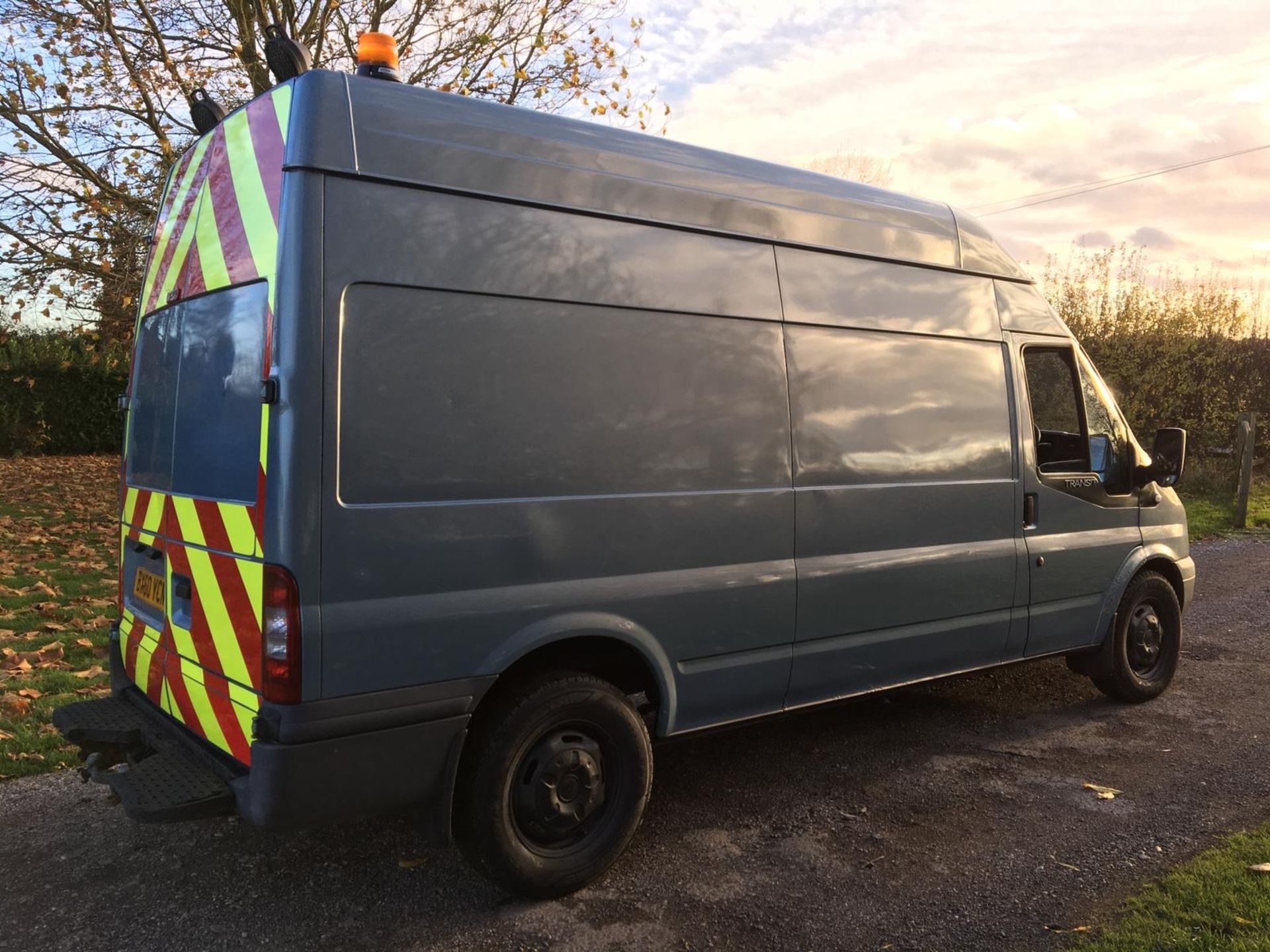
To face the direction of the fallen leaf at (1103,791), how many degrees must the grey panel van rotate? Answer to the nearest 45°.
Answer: approximately 45° to its right

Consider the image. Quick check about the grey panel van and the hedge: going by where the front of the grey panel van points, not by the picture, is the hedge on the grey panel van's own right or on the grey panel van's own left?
on the grey panel van's own left

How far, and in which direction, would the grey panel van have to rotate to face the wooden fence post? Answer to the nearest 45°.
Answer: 0° — it already faces it

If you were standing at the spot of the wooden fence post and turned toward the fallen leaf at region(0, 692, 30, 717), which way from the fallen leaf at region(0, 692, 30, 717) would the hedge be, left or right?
right

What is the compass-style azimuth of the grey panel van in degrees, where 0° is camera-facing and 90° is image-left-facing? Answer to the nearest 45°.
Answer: approximately 225°

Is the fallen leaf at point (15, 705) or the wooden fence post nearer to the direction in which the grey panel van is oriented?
the wooden fence post
